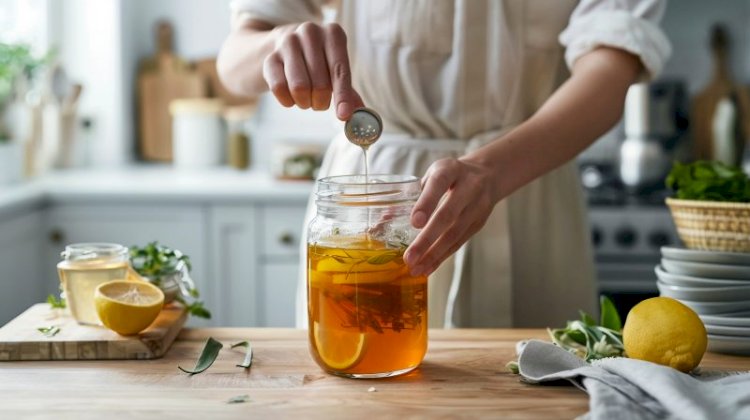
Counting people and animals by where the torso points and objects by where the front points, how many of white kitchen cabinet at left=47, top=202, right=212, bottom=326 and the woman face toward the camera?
2

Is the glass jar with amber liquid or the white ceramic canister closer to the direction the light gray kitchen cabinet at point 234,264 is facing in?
the glass jar with amber liquid

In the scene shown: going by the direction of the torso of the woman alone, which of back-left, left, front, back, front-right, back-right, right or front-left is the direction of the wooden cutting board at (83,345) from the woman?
front-right

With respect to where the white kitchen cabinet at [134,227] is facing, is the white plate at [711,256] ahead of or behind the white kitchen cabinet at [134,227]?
ahead

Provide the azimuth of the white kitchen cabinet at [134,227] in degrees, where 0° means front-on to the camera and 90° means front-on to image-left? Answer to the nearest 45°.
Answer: approximately 0°

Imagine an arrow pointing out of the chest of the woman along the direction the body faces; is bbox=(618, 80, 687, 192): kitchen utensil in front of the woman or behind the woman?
behind

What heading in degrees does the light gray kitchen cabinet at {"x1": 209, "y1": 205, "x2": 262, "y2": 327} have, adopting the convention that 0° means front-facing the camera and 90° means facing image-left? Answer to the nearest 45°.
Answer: approximately 0°

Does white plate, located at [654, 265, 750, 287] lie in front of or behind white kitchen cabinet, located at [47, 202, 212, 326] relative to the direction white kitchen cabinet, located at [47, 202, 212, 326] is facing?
in front

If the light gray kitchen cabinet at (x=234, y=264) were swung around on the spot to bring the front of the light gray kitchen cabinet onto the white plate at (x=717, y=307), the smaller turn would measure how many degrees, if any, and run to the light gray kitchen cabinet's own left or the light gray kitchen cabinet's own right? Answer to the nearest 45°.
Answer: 0° — it already faces it

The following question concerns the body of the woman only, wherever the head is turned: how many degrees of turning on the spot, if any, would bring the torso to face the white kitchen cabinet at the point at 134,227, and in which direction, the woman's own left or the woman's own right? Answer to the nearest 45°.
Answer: approximately 135° to the woman's own right

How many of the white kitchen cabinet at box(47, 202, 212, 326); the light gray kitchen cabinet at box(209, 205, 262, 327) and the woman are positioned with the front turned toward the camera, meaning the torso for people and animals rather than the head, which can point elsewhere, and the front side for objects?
3
